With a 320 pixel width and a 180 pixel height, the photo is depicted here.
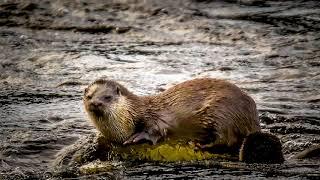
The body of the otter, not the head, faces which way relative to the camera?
to the viewer's left
